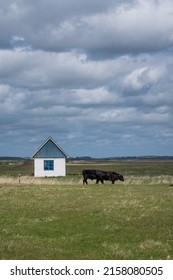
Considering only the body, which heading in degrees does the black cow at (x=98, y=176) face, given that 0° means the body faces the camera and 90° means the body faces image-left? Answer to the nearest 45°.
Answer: approximately 270°
